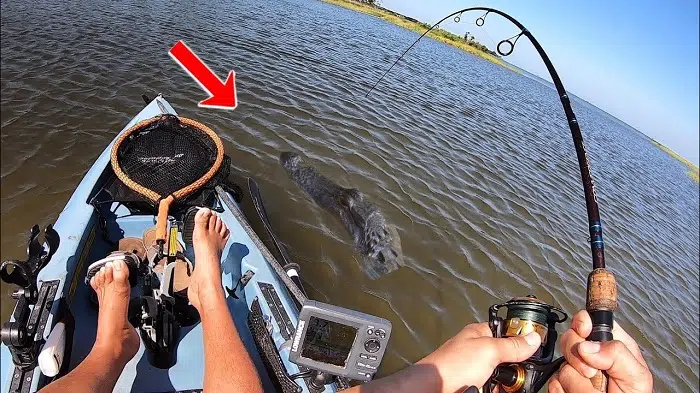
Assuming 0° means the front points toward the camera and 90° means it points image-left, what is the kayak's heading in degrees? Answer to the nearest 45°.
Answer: approximately 180°

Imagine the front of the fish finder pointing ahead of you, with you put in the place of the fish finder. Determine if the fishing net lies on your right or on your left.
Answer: on your right

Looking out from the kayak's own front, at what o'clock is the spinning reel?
The spinning reel is roughly at 4 o'clock from the kayak.

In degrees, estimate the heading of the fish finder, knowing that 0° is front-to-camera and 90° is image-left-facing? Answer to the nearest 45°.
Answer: approximately 0°

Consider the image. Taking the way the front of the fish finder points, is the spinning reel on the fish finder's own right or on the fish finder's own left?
on the fish finder's own left
